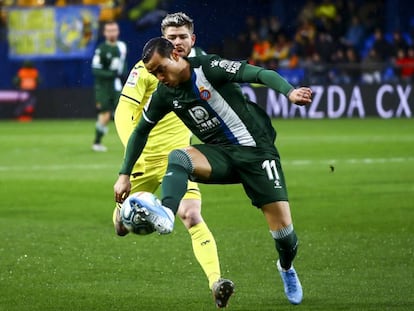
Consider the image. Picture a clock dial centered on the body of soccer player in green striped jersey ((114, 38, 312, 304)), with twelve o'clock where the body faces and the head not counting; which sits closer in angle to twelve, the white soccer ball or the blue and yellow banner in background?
the white soccer ball

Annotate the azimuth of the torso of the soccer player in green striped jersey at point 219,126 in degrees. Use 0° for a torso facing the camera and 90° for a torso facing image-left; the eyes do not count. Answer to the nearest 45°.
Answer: approximately 45°

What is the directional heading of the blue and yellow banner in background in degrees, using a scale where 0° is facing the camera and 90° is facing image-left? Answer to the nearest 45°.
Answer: approximately 0°

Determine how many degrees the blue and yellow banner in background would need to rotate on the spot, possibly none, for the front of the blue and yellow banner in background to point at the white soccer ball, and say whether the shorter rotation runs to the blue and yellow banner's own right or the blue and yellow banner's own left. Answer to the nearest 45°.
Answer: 0° — it already faces it

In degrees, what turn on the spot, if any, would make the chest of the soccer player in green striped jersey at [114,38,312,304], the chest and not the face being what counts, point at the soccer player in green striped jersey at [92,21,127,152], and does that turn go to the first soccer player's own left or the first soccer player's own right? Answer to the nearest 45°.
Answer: approximately 135° to the first soccer player's own right

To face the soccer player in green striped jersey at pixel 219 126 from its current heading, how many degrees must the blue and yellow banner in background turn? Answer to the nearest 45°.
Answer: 0° — it already faces them

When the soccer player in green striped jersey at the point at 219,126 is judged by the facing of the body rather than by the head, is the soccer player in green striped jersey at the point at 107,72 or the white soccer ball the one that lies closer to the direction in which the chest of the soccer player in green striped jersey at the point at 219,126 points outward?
the white soccer ball
